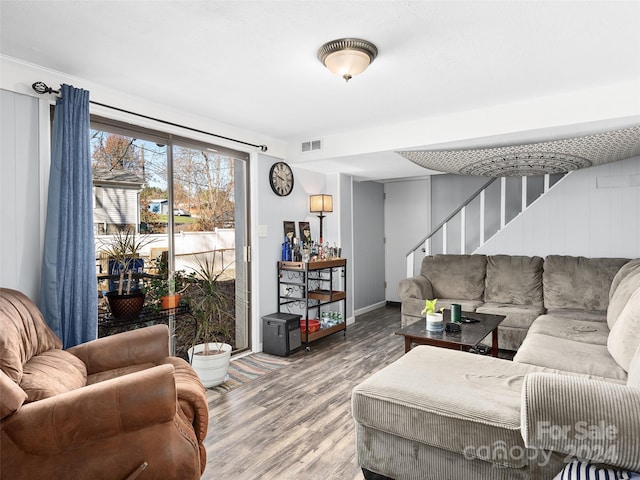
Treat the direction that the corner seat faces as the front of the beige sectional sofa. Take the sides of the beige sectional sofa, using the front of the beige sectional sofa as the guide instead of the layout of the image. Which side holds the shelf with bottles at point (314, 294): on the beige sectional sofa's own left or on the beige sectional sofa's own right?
on the beige sectional sofa's own right

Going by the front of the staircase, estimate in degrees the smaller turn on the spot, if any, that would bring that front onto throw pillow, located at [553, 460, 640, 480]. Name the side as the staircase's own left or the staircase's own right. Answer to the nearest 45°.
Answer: approximately 90° to the staircase's own left

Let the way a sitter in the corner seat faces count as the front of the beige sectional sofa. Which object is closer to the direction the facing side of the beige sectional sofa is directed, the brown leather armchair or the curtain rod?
the brown leather armchair

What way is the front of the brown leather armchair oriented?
to the viewer's right

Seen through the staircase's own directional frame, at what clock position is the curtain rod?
The curtain rod is roughly at 10 o'clock from the staircase.

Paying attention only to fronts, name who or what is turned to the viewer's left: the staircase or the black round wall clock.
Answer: the staircase

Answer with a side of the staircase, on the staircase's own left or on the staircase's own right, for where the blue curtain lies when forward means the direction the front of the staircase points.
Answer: on the staircase's own left

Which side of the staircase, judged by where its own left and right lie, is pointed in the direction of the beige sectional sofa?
left

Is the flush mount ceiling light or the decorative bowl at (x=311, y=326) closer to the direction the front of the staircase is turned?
the decorative bowl

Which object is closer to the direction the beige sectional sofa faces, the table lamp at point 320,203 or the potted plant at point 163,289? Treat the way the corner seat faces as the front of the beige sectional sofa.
the potted plant

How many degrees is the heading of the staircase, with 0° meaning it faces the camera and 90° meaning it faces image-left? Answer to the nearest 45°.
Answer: approximately 90°
